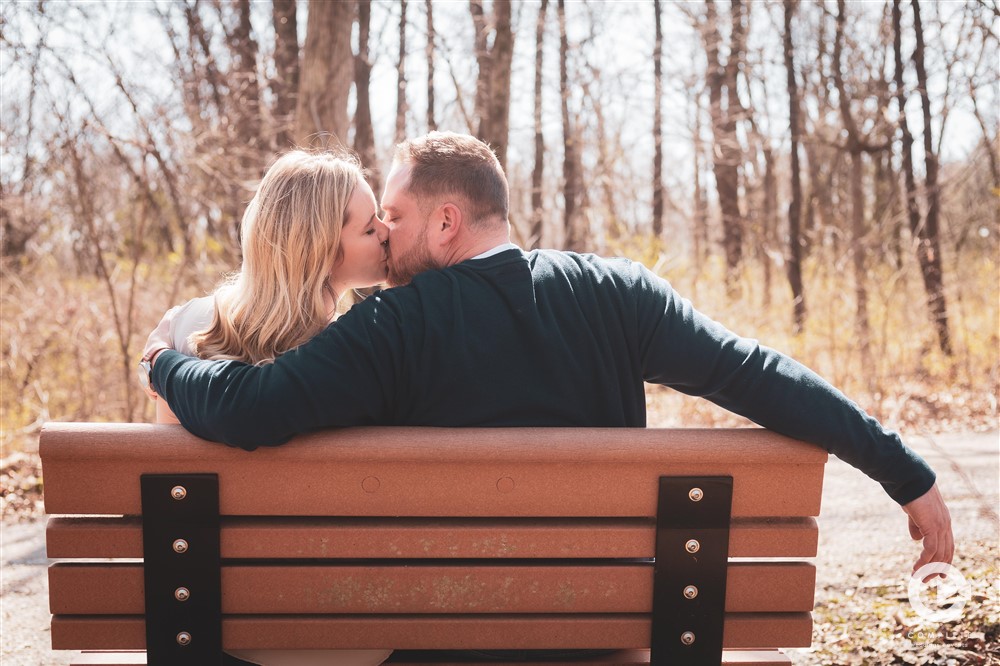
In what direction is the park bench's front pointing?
away from the camera

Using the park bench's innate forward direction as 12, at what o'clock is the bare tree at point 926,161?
The bare tree is roughly at 1 o'clock from the park bench.

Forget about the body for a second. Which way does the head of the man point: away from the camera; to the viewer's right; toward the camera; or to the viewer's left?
to the viewer's left

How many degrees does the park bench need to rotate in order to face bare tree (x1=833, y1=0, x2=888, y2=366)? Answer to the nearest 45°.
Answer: approximately 45° to its right
